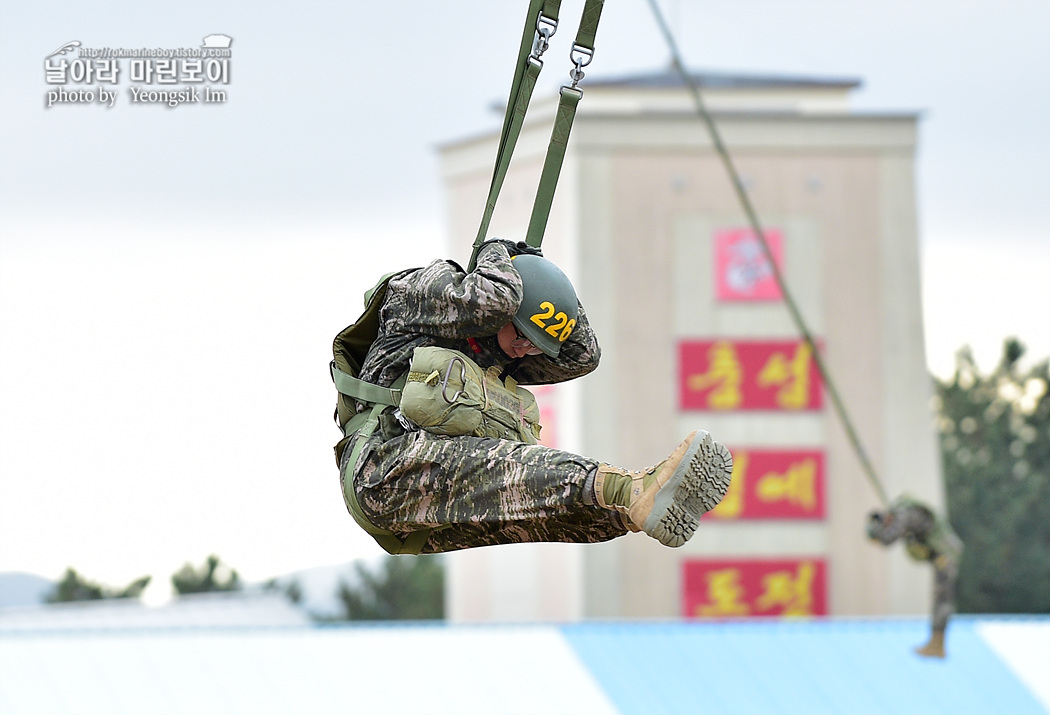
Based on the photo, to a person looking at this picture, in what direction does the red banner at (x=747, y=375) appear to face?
facing the viewer

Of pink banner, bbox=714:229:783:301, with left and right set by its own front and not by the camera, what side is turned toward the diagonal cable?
front

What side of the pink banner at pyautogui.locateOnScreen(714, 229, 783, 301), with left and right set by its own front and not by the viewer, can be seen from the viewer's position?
front

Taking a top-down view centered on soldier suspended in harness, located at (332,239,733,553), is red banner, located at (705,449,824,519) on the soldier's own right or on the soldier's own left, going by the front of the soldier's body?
on the soldier's own left

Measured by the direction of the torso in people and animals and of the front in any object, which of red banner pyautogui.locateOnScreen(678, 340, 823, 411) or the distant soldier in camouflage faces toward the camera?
the red banner
